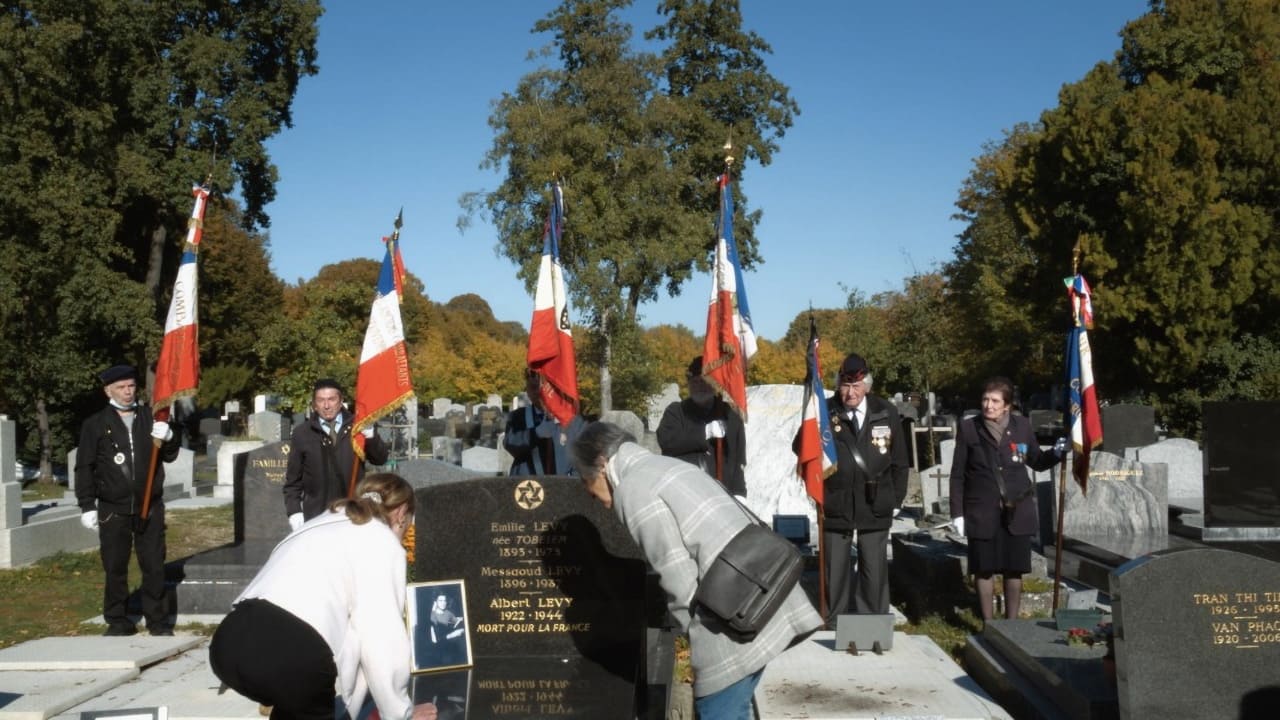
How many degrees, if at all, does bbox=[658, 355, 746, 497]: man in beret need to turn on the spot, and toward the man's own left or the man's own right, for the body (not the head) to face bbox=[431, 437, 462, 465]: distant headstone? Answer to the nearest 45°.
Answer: approximately 180°

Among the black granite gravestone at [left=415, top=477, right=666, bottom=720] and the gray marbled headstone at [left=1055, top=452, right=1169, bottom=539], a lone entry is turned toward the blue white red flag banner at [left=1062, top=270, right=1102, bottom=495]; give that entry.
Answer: the gray marbled headstone

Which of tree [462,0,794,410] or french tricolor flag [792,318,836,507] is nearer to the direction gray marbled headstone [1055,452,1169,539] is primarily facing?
the french tricolor flag

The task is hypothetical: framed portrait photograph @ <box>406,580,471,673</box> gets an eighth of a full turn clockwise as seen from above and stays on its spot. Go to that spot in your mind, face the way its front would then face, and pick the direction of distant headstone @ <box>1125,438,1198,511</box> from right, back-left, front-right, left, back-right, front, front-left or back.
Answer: back

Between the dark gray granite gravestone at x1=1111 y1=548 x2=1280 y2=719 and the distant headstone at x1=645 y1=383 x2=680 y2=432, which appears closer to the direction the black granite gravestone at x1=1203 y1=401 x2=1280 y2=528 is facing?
the dark gray granite gravestone

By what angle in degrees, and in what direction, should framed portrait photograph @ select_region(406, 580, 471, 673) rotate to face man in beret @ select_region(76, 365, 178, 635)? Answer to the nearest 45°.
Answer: approximately 135° to its right

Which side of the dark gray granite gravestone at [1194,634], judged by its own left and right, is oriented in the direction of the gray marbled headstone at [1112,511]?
back

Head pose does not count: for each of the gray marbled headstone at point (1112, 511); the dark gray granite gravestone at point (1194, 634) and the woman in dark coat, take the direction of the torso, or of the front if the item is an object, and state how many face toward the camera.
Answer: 3

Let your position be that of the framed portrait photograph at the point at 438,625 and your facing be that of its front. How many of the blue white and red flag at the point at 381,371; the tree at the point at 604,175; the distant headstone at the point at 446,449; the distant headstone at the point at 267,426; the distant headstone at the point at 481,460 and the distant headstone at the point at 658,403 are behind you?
6

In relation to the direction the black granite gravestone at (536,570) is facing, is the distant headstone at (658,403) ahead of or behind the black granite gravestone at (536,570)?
behind

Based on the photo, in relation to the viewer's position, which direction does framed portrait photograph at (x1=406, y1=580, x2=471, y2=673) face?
facing the viewer

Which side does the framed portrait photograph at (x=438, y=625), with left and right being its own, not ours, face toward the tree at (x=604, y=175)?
back

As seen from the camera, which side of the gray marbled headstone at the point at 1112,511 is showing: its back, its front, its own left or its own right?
front

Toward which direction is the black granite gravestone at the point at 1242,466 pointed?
toward the camera
